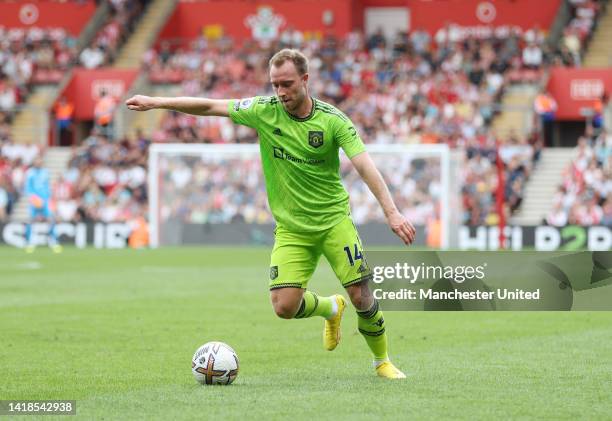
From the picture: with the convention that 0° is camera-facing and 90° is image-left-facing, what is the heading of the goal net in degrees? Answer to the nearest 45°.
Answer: approximately 0°

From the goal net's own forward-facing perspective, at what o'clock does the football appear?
The football is roughly at 12 o'clock from the goal net.
